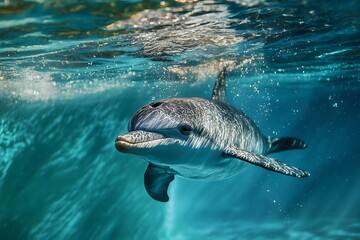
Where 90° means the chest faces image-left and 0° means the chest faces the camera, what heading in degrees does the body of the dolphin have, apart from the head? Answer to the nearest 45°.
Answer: approximately 45°
